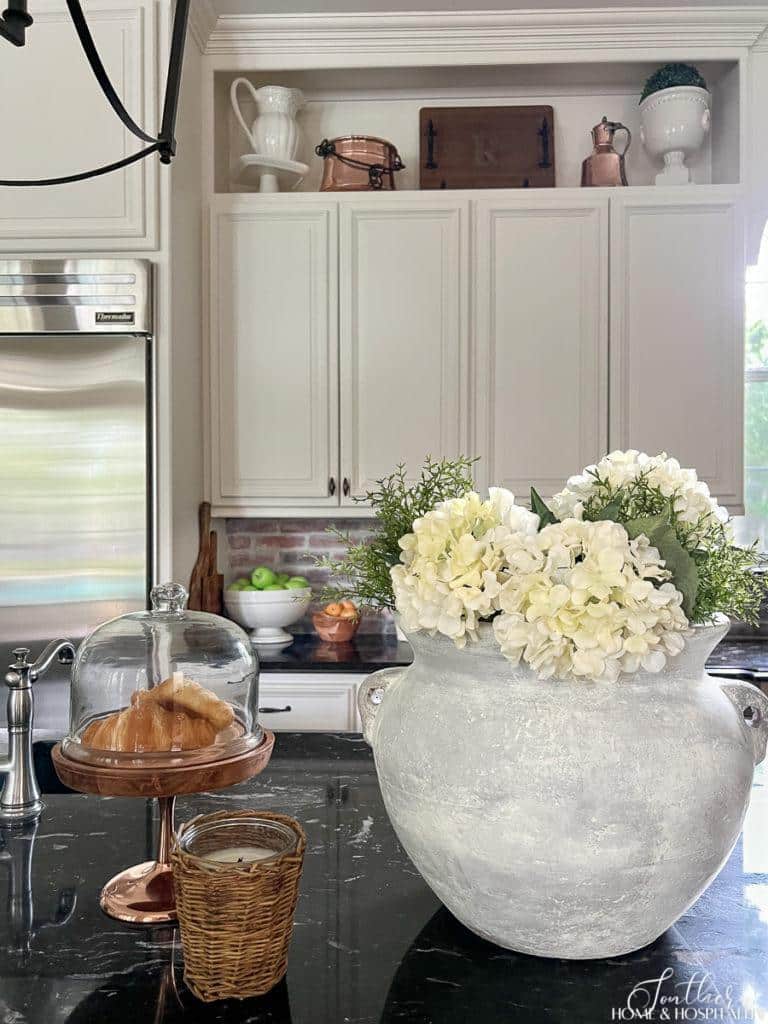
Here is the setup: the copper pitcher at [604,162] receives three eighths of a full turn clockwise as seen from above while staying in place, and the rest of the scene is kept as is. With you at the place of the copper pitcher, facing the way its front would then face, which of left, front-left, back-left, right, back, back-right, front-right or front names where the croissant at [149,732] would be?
back-right

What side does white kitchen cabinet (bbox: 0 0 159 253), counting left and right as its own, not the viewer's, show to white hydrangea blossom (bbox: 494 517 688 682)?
front

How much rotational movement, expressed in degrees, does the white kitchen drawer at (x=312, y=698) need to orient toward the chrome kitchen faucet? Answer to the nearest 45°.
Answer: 0° — it already faces it

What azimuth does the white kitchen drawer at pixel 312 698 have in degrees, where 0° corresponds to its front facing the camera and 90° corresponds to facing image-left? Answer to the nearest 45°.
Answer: approximately 0°

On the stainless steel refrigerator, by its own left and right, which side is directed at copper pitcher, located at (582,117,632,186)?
left

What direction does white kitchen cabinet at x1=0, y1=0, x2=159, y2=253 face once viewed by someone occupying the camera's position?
facing the viewer

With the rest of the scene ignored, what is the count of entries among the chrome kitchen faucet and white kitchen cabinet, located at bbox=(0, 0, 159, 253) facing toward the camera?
1

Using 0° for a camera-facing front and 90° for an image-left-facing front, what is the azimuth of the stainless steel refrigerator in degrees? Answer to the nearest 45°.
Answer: approximately 0°

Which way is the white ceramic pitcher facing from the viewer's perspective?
to the viewer's right

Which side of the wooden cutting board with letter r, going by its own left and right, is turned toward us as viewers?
front

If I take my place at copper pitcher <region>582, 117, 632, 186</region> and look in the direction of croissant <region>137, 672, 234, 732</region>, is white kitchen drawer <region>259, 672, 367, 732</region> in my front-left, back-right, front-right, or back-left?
front-right

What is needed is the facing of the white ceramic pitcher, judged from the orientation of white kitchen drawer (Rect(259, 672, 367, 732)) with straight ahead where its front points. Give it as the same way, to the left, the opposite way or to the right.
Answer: to the left

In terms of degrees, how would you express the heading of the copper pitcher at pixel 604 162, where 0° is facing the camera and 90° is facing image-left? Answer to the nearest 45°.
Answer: approximately 90°

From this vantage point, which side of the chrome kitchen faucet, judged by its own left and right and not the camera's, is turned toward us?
right

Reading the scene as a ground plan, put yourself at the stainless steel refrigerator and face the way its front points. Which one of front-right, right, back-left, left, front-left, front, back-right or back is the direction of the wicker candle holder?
front
